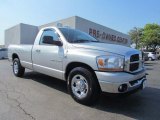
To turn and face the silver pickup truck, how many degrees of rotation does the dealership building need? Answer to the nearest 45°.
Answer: approximately 45° to its right

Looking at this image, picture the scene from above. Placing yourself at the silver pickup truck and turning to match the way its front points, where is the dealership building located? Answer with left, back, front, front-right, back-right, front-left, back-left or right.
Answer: back-left

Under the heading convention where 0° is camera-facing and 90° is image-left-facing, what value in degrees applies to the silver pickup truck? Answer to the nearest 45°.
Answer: approximately 315°

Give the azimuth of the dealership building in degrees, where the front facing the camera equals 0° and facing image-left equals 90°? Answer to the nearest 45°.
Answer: approximately 315°
